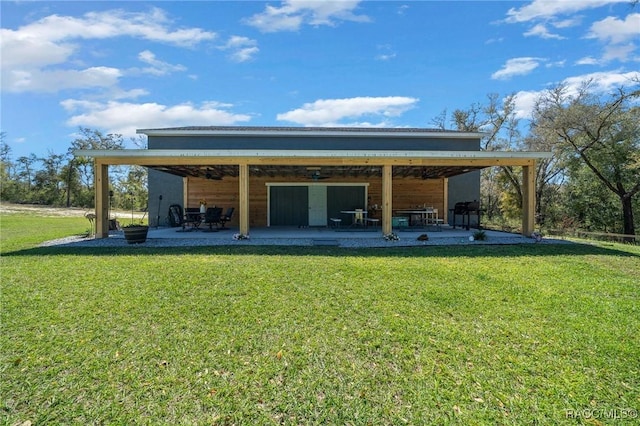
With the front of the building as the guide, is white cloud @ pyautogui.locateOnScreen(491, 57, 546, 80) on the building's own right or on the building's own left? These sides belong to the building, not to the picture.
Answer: on the building's own left

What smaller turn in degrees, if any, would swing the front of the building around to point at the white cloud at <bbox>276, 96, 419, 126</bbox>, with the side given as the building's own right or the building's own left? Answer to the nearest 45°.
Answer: approximately 180°

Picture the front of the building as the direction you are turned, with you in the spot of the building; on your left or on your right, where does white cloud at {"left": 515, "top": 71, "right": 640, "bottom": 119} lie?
on your left

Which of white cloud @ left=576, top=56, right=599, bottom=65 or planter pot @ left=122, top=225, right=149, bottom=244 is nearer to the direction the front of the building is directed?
the planter pot

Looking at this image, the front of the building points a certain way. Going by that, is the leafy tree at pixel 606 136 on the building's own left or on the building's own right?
on the building's own left
